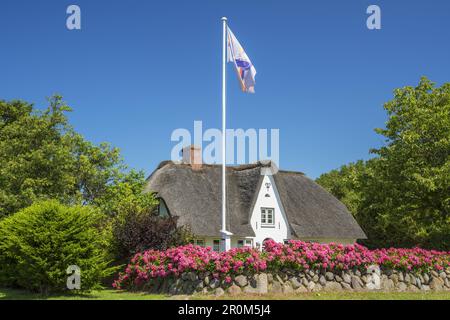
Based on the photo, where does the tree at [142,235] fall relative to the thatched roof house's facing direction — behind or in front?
in front

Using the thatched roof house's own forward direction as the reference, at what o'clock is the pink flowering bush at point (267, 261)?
The pink flowering bush is roughly at 12 o'clock from the thatched roof house.

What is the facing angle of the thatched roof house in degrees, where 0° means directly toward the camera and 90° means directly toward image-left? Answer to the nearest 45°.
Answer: approximately 0°

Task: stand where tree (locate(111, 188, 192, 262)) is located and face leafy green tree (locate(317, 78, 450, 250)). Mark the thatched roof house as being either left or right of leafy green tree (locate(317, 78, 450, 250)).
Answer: left

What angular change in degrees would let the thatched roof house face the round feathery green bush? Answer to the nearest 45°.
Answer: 0° — it already faces it

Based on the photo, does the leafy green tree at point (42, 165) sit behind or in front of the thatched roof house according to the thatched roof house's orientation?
in front

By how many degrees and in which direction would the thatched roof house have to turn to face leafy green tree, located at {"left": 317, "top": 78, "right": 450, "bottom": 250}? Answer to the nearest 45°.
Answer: approximately 45° to its left
